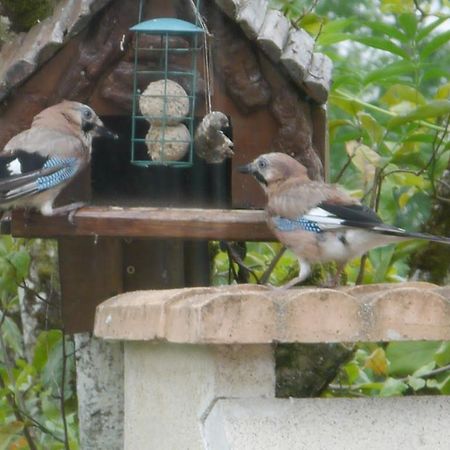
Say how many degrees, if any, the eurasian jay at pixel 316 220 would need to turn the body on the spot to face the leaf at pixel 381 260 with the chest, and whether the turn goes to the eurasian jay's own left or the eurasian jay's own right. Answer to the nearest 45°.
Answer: approximately 135° to the eurasian jay's own right

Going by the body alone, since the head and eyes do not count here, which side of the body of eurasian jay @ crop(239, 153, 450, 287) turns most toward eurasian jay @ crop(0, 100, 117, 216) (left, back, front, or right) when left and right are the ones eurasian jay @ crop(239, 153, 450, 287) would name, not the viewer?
front

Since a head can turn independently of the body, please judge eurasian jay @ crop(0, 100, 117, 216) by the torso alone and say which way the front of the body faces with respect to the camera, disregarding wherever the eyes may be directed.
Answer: to the viewer's right

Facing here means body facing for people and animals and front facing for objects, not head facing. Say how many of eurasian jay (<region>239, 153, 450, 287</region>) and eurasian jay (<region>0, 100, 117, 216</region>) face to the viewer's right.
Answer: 1

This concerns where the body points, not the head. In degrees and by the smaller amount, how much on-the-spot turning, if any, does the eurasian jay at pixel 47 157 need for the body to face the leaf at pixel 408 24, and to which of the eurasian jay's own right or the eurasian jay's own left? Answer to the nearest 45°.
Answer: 0° — it already faces it

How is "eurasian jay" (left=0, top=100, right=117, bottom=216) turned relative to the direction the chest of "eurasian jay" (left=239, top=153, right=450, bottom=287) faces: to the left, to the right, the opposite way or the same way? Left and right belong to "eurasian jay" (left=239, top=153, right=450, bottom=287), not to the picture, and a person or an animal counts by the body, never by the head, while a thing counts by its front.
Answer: the opposite way

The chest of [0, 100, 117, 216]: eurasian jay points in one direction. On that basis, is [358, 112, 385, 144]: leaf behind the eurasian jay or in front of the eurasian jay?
in front

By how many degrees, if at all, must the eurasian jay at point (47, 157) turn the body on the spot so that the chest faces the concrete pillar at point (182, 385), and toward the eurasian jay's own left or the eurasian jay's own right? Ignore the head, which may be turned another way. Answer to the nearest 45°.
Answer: approximately 90° to the eurasian jay's own right

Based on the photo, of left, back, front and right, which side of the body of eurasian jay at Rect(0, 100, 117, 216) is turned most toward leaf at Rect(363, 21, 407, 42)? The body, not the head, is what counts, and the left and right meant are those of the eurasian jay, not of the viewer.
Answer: front

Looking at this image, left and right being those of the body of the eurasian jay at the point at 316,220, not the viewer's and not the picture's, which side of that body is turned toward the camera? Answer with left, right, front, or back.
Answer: left

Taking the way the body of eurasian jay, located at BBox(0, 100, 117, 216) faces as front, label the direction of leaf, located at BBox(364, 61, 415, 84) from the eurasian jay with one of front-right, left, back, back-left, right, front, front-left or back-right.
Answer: front
